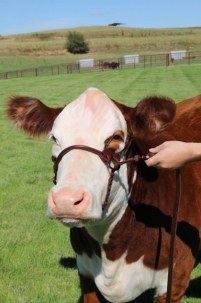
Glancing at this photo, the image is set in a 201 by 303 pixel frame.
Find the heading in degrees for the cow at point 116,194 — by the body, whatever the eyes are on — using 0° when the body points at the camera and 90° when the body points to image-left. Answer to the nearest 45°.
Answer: approximately 45°
